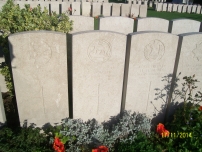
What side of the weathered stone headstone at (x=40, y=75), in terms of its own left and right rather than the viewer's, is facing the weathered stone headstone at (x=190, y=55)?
left

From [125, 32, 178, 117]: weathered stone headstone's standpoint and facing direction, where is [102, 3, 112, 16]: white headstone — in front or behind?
behind

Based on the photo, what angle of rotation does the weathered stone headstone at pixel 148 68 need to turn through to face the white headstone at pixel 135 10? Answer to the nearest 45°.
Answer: approximately 180°

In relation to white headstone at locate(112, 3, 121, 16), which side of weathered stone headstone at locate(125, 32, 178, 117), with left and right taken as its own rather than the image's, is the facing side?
back

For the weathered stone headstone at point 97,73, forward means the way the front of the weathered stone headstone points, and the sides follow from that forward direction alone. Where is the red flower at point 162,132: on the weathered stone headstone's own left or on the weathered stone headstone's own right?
on the weathered stone headstone's own left

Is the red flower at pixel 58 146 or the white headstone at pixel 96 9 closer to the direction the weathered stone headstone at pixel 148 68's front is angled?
the red flower

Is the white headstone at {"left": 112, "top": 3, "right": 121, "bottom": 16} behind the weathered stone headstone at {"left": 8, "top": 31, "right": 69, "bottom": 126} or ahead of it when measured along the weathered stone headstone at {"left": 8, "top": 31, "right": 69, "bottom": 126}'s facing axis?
behind

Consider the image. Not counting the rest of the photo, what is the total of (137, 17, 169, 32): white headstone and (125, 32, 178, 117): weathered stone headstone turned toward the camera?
2

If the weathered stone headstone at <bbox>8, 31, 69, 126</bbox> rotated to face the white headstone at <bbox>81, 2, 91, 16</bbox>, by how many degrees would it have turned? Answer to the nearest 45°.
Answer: approximately 180°
